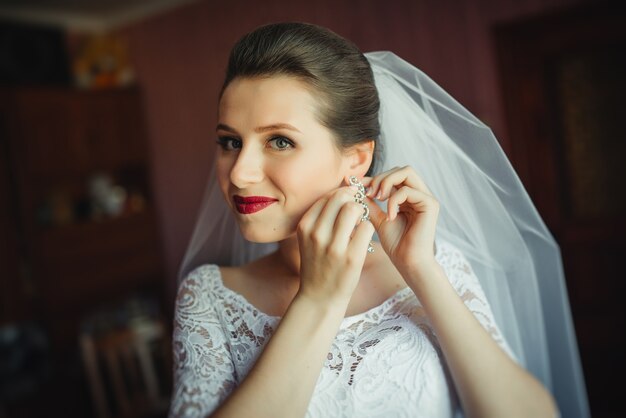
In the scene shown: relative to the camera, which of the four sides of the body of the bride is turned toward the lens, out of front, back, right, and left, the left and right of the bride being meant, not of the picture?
front

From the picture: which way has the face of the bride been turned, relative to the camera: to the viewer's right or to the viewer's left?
to the viewer's left

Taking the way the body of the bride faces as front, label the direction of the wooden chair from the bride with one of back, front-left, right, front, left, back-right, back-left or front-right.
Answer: back-right

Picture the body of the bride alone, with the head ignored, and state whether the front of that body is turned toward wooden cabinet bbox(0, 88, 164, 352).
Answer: no
